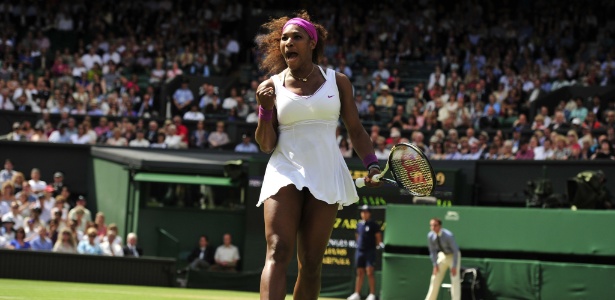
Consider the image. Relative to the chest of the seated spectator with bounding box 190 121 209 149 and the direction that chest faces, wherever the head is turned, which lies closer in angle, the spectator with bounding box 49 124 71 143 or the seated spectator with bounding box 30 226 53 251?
the seated spectator

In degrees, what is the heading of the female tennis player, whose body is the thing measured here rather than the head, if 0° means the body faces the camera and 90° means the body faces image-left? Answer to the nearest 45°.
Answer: approximately 0°

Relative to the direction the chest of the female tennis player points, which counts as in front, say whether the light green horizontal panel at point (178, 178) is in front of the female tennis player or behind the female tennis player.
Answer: behind

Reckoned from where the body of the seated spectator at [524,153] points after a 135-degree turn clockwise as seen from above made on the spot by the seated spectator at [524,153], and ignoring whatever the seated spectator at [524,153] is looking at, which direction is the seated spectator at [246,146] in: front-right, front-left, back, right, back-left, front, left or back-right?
front-left

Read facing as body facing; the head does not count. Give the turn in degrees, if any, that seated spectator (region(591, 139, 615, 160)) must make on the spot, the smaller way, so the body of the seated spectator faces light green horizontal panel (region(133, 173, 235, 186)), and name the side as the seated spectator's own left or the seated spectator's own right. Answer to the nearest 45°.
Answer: approximately 90° to the seated spectator's own right
